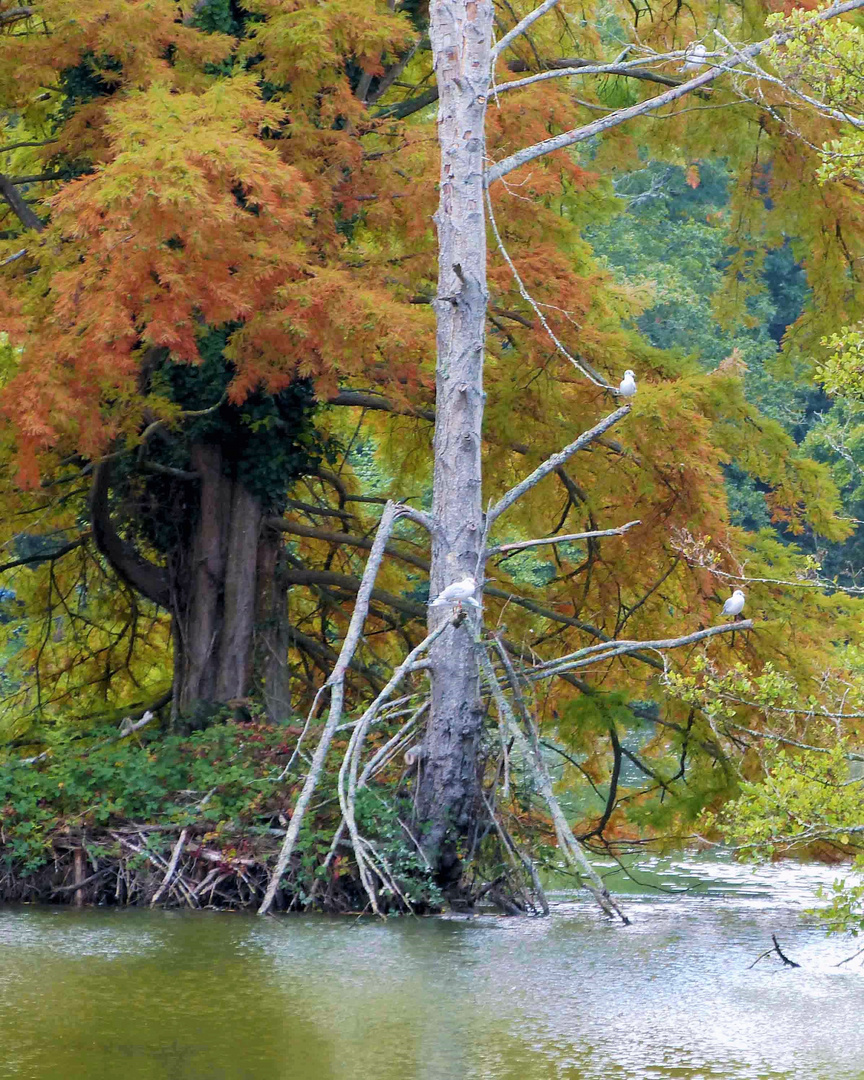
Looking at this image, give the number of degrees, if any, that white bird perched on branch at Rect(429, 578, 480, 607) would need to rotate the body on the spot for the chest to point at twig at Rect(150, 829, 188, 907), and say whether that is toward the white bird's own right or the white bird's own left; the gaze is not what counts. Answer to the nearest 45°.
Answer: approximately 180°

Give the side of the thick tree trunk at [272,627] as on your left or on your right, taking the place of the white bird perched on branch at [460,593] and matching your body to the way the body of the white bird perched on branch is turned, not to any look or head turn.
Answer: on your left

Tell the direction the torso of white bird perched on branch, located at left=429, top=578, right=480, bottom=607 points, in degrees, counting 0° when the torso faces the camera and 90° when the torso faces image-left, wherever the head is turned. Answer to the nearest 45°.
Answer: approximately 270°
